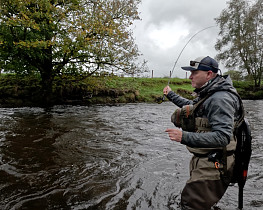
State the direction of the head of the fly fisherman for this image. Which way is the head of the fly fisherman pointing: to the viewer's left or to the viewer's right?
to the viewer's left

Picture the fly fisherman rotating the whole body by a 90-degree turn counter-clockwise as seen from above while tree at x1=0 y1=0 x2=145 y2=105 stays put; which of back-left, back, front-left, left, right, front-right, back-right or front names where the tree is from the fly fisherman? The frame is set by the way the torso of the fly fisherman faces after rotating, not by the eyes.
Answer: back-right

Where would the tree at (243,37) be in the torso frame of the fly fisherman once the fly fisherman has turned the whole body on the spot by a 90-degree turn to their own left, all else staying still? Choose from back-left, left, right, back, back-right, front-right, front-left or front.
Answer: back

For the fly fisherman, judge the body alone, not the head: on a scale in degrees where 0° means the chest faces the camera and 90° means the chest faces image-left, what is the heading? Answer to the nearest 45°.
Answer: approximately 90°
